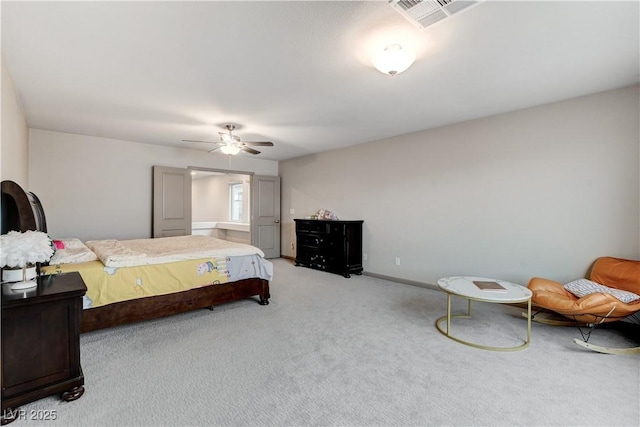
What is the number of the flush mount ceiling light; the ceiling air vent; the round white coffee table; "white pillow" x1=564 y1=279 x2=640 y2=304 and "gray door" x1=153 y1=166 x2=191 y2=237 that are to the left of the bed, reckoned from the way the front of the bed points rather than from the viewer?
1

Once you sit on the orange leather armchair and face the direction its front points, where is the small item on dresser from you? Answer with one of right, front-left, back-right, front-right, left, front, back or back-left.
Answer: front-right

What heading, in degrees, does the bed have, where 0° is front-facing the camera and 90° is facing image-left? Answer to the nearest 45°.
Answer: approximately 270°

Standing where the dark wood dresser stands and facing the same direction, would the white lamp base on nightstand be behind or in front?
in front

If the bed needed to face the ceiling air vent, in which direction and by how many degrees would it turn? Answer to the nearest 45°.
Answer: approximately 45° to its right

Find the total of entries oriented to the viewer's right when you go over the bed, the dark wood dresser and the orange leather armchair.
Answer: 1

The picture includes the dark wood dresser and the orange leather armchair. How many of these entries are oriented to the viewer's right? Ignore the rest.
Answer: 0

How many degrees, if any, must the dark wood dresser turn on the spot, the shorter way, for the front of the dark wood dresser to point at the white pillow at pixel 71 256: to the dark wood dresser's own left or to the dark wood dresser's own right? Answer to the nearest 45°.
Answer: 0° — it already faces it

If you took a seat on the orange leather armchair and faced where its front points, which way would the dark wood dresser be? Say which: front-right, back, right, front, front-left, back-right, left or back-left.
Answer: front-right

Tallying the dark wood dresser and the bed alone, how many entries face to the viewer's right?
1

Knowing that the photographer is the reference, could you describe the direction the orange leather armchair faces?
facing the viewer and to the left of the viewer

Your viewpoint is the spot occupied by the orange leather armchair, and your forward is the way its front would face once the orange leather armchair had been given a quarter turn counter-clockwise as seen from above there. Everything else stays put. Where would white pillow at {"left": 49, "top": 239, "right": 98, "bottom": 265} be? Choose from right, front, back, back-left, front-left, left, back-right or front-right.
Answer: right
